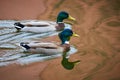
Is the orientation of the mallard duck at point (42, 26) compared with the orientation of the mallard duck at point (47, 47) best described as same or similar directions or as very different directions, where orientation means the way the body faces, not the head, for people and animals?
same or similar directions

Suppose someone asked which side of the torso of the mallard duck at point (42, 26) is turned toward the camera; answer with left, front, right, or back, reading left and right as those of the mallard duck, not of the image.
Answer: right

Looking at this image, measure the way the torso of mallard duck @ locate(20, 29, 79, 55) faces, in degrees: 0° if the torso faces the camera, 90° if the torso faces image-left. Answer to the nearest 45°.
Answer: approximately 270°

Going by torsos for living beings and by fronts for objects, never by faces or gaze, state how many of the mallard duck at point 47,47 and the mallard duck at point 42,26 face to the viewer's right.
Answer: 2
